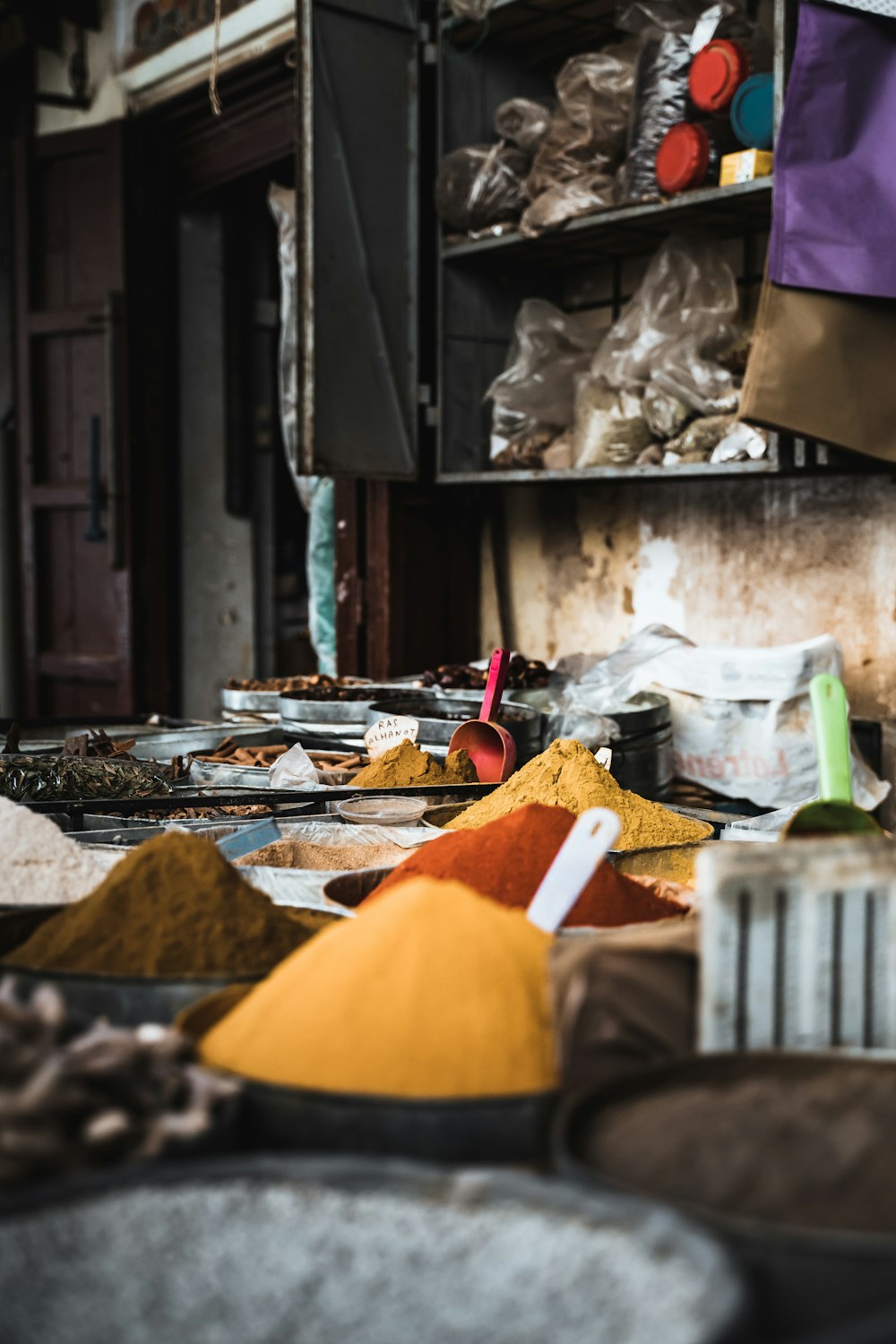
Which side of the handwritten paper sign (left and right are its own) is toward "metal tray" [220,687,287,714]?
back

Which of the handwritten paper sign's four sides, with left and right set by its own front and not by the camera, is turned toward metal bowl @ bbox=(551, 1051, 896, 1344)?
front

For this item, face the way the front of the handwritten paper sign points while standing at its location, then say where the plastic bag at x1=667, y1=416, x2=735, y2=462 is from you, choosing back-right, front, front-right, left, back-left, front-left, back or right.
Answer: back-left

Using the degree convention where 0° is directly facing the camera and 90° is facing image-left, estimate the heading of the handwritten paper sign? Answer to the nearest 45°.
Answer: approximately 0°

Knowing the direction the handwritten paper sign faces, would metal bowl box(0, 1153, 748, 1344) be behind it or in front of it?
in front

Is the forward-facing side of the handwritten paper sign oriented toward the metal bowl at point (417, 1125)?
yes

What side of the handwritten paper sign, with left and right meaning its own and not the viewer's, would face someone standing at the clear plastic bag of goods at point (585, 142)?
back

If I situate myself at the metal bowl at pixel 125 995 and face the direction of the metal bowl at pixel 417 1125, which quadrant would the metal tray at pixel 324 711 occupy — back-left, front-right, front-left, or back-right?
back-left

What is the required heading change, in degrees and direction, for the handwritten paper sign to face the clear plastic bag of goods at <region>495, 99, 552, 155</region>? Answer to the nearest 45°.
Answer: approximately 180°
